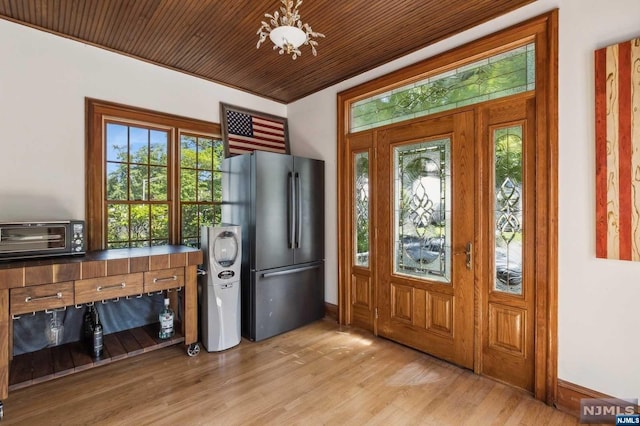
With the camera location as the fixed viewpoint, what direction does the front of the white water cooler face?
facing the viewer and to the right of the viewer

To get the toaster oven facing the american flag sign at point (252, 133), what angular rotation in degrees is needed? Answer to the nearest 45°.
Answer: approximately 90° to its left

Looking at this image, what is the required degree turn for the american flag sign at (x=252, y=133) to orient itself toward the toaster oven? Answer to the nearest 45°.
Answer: approximately 90° to its right

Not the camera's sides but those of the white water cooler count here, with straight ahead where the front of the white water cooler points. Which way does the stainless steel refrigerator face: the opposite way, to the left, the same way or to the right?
the same way

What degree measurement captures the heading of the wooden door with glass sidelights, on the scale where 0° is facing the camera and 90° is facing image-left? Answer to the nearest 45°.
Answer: approximately 45°

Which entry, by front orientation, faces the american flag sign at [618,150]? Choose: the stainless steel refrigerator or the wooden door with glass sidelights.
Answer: the stainless steel refrigerator

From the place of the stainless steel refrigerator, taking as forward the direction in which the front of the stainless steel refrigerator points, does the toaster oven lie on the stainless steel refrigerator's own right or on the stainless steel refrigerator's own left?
on the stainless steel refrigerator's own right

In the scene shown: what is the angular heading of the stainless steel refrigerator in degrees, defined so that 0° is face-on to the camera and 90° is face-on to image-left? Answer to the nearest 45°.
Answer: approximately 315°

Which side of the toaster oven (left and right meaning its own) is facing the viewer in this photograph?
front

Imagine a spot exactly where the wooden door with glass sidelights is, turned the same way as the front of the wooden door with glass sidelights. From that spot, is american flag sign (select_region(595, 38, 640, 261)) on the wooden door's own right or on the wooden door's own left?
on the wooden door's own left

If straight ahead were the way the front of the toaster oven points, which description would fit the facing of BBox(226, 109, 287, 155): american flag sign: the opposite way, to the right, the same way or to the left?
the same way

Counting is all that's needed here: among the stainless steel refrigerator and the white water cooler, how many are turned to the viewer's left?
0

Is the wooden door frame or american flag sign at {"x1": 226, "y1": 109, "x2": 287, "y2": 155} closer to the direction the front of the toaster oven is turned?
the wooden door frame

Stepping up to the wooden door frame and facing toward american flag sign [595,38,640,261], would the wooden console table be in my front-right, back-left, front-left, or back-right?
back-right

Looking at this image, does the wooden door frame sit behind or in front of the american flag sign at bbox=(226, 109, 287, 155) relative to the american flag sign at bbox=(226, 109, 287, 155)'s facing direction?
in front

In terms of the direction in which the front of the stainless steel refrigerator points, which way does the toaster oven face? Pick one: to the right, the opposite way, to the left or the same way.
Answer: the same way

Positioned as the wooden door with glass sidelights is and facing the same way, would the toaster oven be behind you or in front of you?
in front
